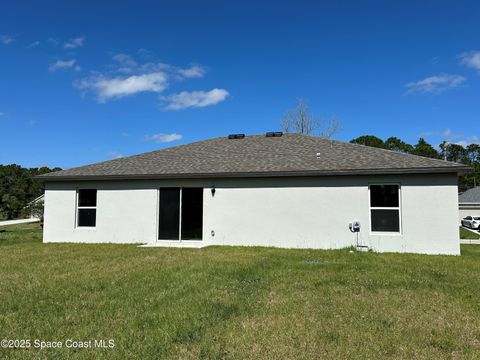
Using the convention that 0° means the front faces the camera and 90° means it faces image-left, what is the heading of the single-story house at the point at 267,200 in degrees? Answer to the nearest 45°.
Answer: approximately 180°

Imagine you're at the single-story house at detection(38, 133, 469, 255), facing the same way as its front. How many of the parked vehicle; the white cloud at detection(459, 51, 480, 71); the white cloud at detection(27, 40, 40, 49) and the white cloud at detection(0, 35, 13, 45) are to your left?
2

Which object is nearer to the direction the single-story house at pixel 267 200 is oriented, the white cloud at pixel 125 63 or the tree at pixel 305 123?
the tree

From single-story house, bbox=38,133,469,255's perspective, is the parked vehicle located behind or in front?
in front

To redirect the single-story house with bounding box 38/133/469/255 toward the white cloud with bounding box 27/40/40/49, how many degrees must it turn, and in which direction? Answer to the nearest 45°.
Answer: approximately 90° to its left

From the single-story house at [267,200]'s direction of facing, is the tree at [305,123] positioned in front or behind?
in front

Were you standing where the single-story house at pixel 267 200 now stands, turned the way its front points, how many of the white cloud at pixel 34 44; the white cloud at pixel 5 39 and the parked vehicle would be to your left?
2
